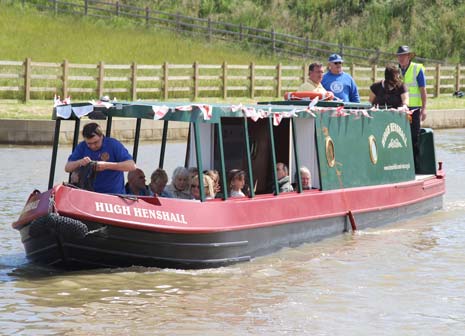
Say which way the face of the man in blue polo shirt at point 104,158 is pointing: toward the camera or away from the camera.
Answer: toward the camera

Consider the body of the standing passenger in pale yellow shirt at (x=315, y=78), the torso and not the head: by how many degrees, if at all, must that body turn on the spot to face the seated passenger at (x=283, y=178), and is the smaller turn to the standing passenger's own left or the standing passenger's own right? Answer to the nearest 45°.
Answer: approximately 45° to the standing passenger's own right

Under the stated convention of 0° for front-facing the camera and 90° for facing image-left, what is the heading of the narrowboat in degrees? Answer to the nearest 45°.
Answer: approximately 45°

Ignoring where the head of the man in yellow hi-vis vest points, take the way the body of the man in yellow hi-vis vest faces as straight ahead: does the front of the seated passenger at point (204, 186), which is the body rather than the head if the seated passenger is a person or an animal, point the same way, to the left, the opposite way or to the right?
the same way

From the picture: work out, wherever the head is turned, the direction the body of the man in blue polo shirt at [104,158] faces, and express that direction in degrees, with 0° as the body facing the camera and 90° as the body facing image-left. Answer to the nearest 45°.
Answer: approximately 45°

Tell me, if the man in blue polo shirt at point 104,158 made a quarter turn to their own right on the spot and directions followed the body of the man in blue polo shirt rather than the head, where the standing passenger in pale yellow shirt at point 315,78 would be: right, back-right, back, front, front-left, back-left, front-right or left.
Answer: right

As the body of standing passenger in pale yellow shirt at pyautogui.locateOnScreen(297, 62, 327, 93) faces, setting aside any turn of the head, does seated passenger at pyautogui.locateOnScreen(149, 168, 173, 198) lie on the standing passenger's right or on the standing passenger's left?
on the standing passenger's right

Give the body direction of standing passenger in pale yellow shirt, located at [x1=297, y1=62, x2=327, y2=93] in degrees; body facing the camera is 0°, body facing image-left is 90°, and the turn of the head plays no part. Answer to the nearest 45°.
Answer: approximately 315°
